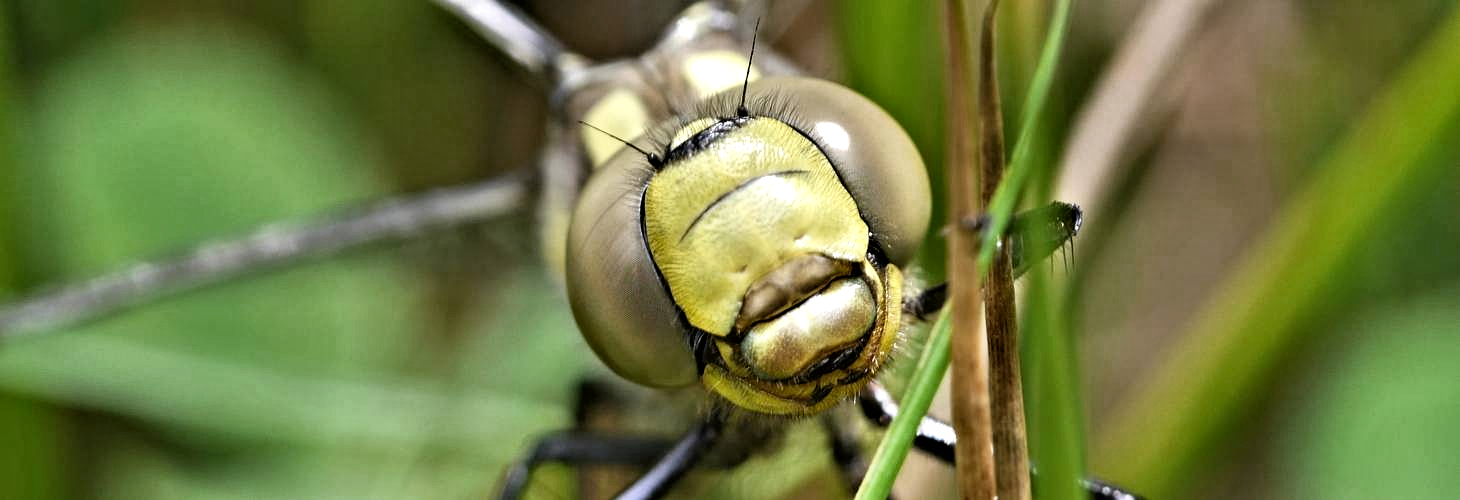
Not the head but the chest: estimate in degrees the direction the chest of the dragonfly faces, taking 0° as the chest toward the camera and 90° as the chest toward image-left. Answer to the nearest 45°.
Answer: approximately 0°

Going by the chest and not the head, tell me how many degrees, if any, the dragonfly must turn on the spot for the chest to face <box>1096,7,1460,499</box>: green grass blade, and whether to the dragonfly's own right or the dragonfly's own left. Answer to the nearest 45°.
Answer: approximately 90° to the dragonfly's own left
